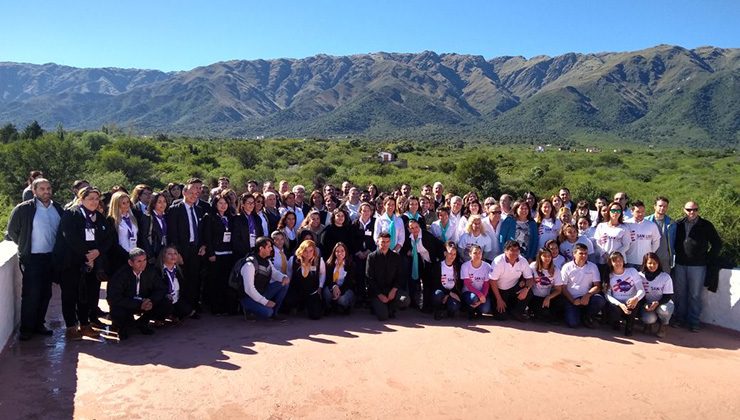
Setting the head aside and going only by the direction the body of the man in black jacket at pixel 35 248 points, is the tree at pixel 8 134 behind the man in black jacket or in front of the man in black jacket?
behind

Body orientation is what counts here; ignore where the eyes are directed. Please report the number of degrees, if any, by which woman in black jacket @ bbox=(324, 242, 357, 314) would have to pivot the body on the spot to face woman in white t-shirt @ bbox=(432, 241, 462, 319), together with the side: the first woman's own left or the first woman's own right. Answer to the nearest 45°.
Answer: approximately 90° to the first woman's own left

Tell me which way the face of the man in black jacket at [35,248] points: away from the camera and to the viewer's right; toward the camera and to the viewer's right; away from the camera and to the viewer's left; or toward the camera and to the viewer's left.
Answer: toward the camera and to the viewer's right

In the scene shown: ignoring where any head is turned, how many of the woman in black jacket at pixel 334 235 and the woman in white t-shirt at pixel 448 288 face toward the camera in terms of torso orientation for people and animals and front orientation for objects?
2

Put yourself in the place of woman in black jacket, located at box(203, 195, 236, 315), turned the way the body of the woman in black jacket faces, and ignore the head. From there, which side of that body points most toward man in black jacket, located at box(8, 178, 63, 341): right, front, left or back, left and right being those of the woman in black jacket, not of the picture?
right

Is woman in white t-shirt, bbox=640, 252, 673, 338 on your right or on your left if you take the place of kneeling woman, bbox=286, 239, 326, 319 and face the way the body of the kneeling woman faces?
on your left

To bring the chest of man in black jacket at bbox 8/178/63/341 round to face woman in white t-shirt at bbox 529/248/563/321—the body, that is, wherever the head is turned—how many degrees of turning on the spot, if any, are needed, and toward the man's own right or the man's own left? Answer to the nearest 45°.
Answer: approximately 45° to the man's own left
